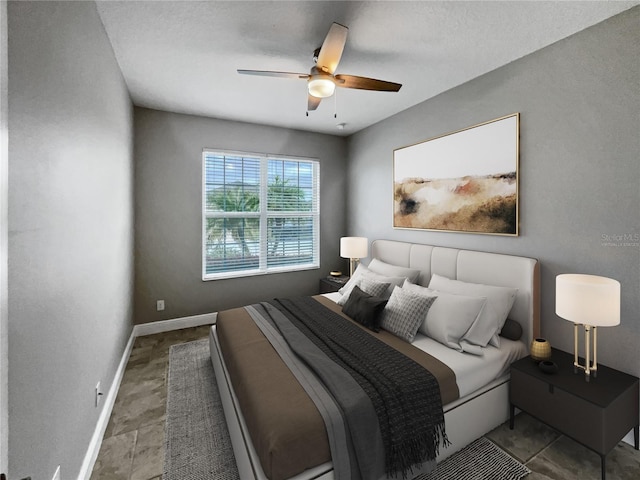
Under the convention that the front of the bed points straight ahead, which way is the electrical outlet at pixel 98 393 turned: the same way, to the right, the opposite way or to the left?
the opposite way

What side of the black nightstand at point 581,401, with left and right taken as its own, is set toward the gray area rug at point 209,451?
front

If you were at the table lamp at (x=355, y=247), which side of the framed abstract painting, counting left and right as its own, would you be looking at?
right

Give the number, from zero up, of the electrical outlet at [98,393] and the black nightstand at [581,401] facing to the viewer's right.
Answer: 1

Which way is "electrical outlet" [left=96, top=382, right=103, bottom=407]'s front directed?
to the viewer's right

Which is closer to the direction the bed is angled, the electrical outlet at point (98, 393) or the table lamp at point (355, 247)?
the electrical outlet

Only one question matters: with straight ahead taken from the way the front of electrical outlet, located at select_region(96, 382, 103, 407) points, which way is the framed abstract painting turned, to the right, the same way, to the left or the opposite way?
the opposite way

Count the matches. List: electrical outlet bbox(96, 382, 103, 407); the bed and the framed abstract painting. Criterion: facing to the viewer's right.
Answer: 1

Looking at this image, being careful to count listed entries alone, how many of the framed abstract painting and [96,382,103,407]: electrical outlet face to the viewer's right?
1

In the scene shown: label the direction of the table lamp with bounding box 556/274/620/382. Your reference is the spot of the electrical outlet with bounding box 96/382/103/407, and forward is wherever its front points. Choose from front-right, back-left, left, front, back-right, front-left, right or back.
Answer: front-right

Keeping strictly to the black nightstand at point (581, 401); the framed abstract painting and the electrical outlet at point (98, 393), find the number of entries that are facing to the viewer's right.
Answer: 1
